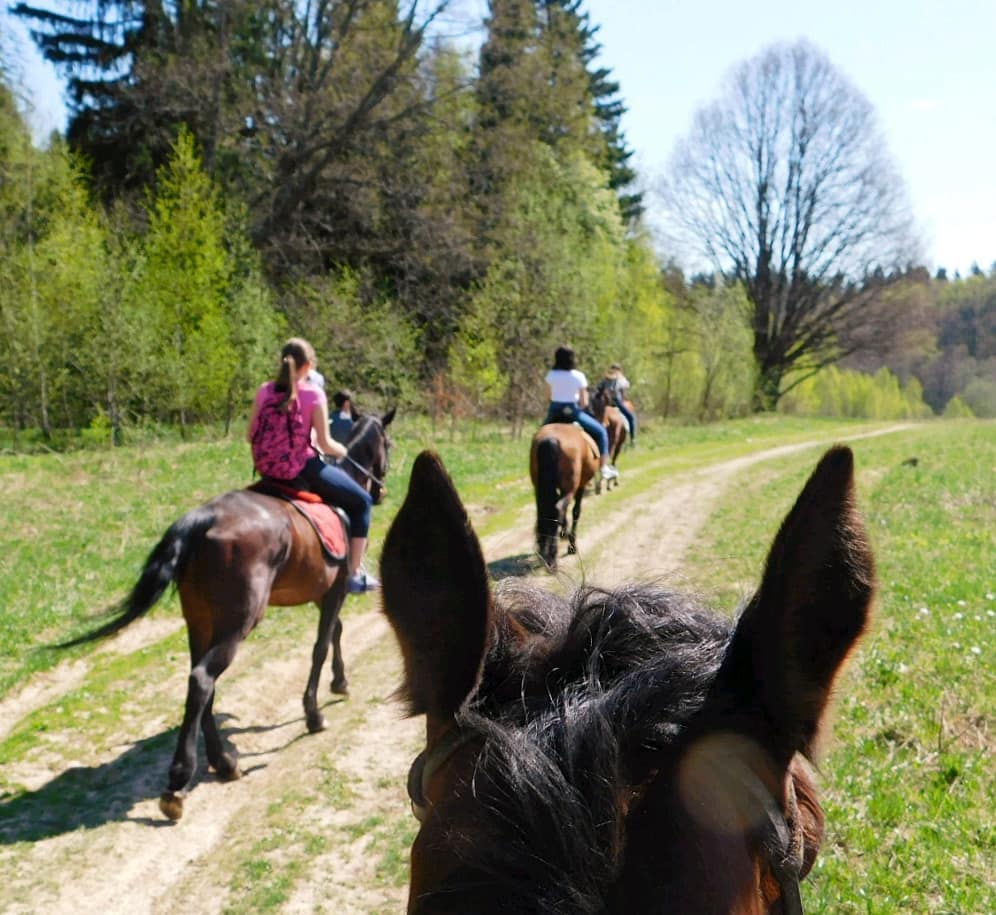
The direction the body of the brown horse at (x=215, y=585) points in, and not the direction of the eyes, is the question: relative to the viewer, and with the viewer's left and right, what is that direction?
facing away from the viewer and to the right of the viewer

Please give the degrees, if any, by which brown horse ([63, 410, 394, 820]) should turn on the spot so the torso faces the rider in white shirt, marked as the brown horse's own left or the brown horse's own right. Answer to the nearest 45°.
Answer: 0° — it already faces them

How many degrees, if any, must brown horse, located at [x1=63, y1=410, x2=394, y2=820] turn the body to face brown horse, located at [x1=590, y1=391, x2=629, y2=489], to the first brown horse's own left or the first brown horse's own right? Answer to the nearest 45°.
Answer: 0° — it already faces it

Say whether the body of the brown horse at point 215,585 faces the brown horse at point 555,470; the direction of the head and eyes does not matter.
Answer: yes

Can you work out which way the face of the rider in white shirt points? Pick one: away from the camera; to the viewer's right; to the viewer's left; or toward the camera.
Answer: away from the camera
